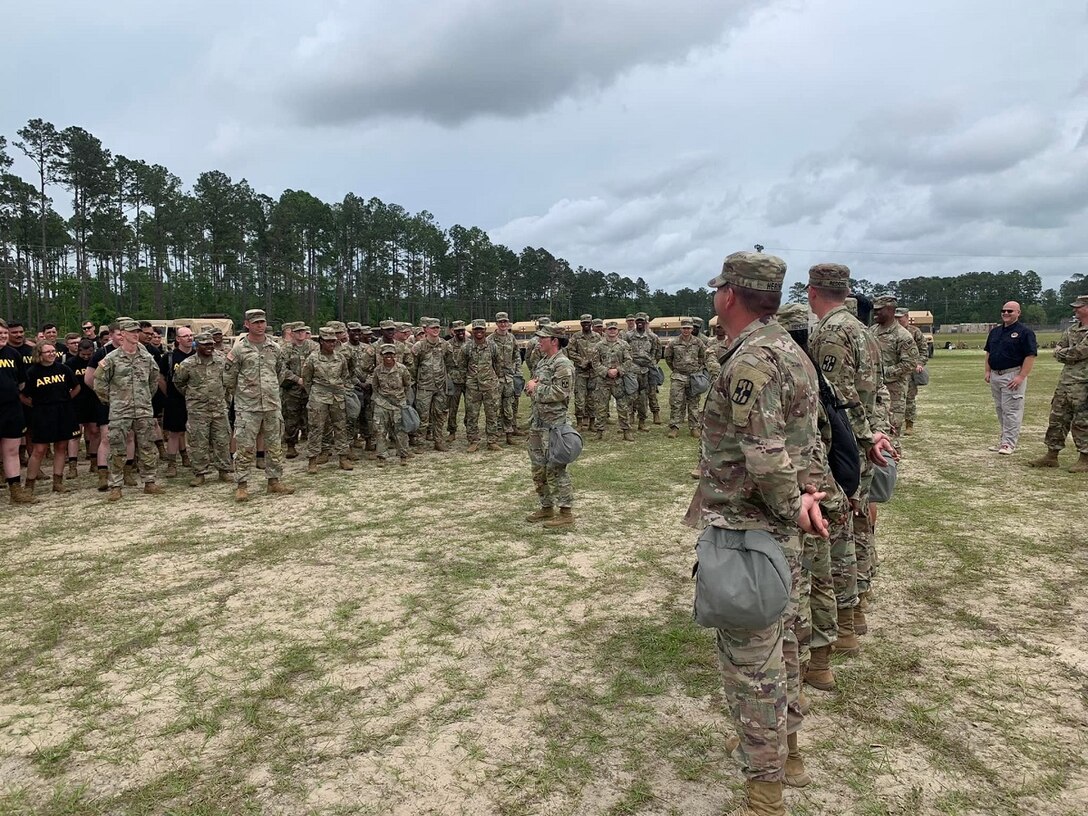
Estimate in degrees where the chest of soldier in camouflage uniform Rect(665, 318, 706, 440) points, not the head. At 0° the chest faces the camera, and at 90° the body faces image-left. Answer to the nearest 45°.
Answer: approximately 0°

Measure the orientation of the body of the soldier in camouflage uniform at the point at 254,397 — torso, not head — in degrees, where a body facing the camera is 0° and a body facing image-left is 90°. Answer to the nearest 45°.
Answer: approximately 315°

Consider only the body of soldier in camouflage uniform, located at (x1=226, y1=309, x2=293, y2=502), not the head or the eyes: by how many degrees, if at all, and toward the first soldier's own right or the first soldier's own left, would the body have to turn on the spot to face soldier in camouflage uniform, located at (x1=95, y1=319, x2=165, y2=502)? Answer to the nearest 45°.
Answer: approximately 135° to the first soldier's own right
